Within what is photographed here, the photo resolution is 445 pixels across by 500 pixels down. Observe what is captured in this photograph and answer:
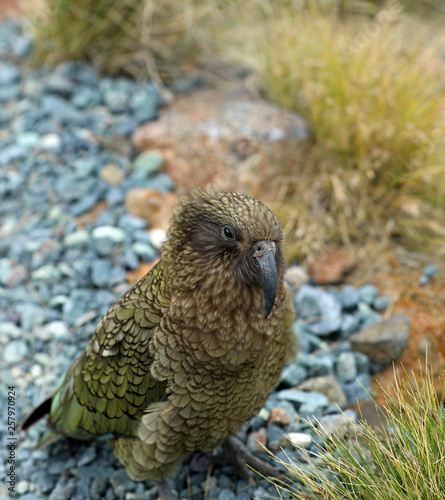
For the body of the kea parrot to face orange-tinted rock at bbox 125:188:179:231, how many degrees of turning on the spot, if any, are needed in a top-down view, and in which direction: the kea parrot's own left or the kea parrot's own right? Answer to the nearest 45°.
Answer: approximately 135° to the kea parrot's own left

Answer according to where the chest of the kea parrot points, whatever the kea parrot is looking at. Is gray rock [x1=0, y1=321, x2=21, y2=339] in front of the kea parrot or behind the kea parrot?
behind

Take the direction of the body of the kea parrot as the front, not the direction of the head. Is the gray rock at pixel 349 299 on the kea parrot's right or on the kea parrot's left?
on the kea parrot's left

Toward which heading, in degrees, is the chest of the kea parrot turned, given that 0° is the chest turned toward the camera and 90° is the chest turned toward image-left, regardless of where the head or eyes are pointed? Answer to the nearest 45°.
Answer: approximately 315°

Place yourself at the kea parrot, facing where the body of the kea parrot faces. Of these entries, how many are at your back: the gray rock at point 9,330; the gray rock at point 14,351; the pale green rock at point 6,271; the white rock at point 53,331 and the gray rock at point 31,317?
5

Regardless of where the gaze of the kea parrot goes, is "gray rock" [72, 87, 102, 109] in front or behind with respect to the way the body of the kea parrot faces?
behind

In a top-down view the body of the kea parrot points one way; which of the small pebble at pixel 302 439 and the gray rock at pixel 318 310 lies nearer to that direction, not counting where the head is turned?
the small pebble

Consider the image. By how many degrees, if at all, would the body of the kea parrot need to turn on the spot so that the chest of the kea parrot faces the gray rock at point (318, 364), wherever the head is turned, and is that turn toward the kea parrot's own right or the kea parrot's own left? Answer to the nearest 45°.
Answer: approximately 90° to the kea parrot's own left

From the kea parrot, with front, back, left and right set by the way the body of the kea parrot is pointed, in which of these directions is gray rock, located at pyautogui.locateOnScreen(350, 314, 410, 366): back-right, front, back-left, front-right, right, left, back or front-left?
left

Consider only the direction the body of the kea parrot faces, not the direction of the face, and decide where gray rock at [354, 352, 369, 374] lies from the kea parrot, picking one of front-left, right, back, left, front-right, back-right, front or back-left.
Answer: left

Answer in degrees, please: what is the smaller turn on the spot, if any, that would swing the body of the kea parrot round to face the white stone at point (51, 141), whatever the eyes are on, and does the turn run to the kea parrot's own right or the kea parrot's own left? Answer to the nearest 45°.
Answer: approximately 180°

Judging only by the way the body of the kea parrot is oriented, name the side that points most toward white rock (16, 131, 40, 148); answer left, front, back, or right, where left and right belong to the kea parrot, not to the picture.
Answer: back

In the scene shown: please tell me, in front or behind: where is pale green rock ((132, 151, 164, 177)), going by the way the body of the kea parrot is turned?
behind

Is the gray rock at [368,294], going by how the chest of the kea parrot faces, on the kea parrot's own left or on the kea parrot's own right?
on the kea parrot's own left
